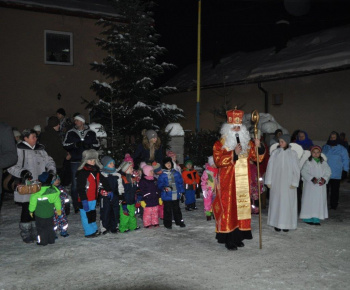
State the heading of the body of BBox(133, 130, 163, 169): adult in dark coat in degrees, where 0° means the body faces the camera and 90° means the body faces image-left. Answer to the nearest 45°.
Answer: approximately 315°

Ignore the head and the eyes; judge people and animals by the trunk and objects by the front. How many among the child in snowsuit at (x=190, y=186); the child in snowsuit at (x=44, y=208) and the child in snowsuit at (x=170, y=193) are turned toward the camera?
2

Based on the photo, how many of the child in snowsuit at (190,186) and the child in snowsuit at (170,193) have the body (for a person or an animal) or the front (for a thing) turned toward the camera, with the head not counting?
2

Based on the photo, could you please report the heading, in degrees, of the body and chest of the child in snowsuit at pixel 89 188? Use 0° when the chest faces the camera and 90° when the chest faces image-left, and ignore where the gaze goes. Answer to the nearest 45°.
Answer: approximately 315°

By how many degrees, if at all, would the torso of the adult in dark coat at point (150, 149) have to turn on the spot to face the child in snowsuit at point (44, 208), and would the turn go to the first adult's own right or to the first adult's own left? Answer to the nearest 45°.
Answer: approximately 90° to the first adult's own right
